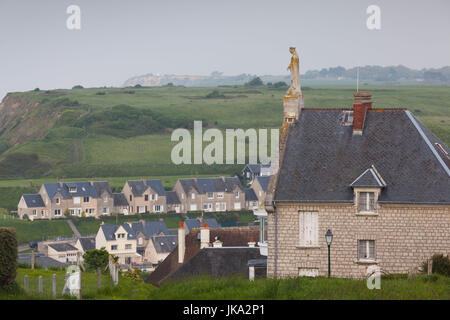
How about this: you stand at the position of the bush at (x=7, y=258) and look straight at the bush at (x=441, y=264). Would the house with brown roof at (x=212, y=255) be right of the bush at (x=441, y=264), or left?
left

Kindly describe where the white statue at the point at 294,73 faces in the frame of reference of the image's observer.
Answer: facing to the left of the viewer
